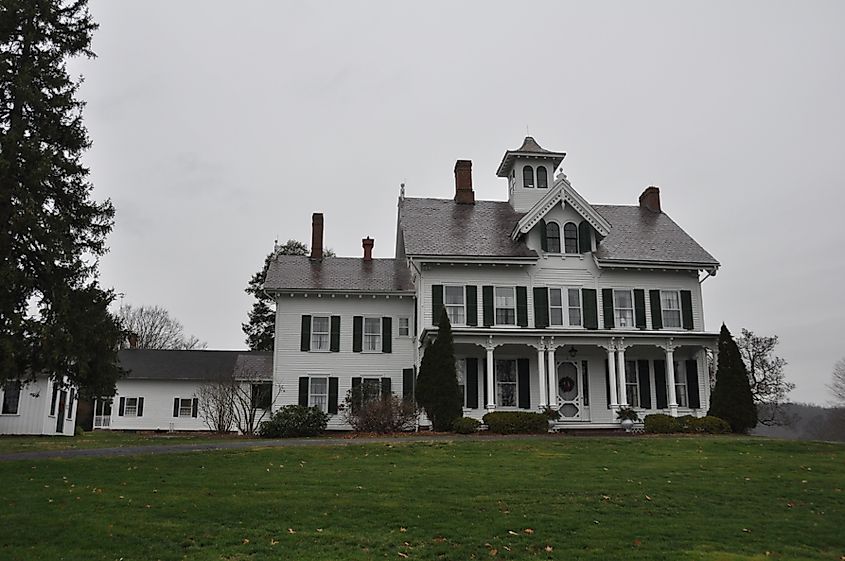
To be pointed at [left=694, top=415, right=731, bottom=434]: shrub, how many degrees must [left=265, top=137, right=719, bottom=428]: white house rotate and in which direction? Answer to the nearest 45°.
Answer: approximately 45° to its left

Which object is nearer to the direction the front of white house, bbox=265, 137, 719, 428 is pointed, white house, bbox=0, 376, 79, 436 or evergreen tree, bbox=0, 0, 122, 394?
the evergreen tree

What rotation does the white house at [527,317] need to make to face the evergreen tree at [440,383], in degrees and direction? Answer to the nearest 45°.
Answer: approximately 45° to its right

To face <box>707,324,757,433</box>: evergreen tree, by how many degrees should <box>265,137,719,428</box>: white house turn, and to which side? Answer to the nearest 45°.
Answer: approximately 90° to its left

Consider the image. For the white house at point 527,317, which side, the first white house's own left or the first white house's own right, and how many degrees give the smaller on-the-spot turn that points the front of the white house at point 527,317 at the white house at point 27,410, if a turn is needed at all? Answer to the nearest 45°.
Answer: approximately 90° to the first white house's own right

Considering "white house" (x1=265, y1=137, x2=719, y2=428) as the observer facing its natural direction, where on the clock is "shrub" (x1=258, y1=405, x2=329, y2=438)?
The shrub is roughly at 2 o'clock from the white house.

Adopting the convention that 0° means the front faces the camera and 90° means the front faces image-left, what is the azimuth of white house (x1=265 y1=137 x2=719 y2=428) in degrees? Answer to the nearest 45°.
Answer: approximately 0°

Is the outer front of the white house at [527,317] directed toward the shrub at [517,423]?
yes

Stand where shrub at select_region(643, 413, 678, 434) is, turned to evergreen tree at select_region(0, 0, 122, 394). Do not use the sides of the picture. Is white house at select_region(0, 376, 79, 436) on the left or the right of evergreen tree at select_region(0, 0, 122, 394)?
right
